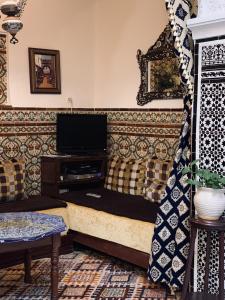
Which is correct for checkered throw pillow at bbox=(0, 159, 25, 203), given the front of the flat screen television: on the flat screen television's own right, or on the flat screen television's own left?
on the flat screen television's own right

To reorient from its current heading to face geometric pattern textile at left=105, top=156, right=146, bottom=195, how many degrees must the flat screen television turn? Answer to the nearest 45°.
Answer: approximately 45° to its left

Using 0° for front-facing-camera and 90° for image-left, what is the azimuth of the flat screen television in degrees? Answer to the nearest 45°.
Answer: approximately 0°

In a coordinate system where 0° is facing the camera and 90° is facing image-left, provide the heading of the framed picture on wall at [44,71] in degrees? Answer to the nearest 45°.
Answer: approximately 315°

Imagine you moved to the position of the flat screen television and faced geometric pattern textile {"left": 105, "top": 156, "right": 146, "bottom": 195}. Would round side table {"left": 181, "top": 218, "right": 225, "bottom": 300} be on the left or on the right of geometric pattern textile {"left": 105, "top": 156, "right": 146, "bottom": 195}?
right

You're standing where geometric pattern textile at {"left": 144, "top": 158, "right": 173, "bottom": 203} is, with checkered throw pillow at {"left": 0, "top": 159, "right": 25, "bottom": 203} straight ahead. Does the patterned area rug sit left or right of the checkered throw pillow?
left

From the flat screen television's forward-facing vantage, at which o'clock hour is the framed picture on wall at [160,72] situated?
The framed picture on wall is roughly at 10 o'clock from the flat screen television.
